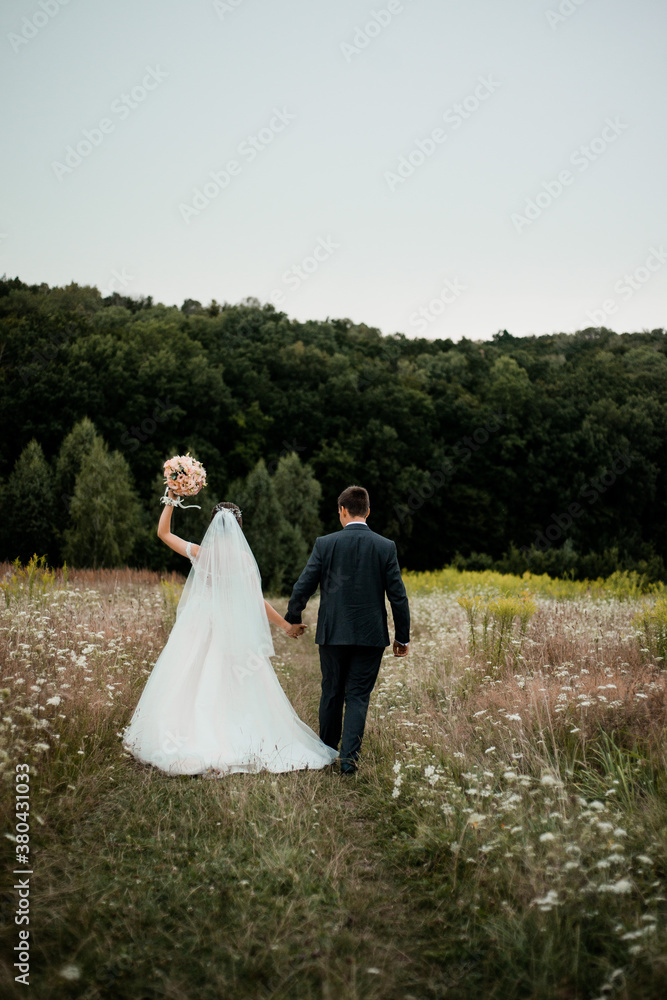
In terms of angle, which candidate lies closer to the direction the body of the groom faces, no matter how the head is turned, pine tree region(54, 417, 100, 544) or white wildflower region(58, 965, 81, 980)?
the pine tree

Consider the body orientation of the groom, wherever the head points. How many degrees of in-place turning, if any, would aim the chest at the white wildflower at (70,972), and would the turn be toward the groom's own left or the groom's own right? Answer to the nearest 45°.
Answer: approximately 180°

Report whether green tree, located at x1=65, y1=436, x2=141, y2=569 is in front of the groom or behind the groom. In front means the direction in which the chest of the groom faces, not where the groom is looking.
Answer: in front

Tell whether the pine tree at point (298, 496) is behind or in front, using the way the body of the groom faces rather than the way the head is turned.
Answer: in front

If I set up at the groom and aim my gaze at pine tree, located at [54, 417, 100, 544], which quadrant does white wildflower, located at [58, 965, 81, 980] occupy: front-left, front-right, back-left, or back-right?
back-left

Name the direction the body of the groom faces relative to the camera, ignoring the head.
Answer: away from the camera
